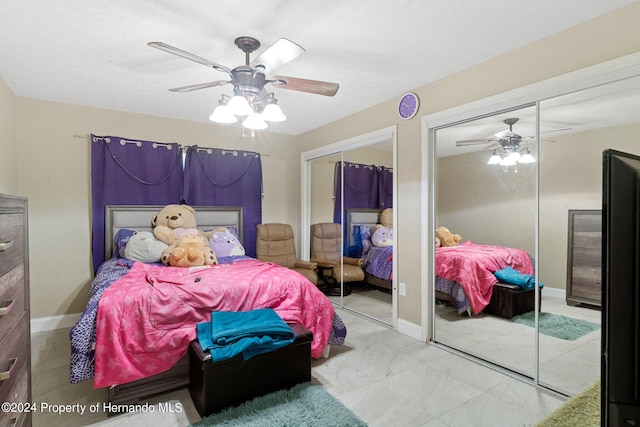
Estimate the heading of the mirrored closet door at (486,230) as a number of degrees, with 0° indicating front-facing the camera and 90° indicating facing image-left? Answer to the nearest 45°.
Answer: approximately 45°

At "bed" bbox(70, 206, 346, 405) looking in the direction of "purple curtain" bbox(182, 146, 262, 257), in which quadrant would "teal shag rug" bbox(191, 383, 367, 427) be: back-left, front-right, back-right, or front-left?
back-right

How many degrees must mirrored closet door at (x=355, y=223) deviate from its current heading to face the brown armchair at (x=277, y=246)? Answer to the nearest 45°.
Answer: approximately 45° to its right

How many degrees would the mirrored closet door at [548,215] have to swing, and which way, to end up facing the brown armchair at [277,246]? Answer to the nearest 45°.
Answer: approximately 45° to its right

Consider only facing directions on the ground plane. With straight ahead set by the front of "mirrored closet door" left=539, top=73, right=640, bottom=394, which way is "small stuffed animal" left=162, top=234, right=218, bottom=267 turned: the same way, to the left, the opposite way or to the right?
to the left

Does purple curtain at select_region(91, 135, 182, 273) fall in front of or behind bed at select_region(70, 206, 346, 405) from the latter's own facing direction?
behind

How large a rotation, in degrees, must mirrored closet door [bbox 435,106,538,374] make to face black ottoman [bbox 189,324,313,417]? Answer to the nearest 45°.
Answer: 0° — it already faces it

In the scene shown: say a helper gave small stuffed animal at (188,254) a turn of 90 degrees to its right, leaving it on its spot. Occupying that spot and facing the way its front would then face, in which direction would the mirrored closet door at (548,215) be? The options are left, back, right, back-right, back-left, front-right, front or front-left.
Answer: back-left

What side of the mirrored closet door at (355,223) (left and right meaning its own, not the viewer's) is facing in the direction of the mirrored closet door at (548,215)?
left

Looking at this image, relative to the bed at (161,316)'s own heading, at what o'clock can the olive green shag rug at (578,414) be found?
The olive green shag rug is roughly at 11 o'clock from the bed.
